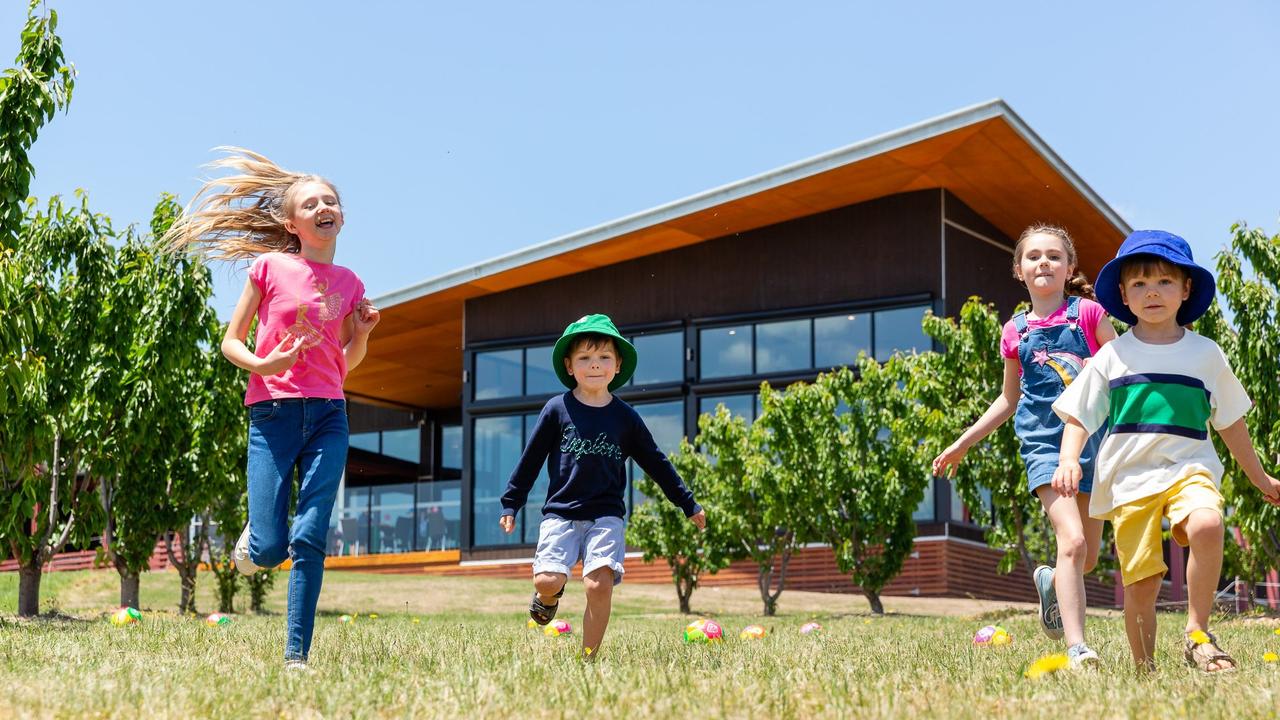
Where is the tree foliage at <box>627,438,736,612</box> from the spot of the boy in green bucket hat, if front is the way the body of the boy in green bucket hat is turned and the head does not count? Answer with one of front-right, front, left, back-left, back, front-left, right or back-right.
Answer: back

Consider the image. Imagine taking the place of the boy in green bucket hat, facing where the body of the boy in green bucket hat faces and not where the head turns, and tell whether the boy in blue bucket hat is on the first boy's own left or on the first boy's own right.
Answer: on the first boy's own left

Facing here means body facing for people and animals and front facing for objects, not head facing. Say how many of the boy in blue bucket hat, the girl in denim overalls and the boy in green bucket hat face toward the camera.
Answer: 3

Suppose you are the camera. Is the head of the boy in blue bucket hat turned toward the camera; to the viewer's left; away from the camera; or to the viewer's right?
toward the camera

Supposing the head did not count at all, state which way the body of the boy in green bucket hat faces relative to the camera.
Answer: toward the camera

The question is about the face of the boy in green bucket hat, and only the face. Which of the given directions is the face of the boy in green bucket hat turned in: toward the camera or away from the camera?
toward the camera

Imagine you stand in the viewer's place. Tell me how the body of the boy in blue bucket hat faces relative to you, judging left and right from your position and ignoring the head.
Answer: facing the viewer

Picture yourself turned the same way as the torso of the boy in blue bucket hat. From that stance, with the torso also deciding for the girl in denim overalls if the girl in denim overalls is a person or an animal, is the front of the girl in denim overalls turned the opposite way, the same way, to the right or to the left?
the same way

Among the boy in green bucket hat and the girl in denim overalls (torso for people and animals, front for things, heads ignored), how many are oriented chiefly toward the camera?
2

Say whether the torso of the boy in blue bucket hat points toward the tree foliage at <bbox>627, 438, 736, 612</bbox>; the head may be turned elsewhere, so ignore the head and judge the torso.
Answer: no

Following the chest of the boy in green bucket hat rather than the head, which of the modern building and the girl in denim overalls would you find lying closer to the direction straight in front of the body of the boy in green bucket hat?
the girl in denim overalls

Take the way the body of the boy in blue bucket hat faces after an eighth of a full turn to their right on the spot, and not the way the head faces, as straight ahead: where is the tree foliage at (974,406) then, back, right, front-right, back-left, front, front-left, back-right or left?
back-right

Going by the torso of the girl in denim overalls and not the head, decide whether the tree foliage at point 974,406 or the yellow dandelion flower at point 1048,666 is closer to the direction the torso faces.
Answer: the yellow dandelion flower

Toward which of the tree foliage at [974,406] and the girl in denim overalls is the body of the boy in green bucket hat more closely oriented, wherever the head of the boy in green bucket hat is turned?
the girl in denim overalls

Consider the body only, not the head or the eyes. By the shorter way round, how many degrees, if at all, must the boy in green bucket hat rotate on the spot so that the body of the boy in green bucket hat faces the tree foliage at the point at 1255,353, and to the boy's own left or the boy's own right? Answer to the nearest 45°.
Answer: approximately 135° to the boy's own left
